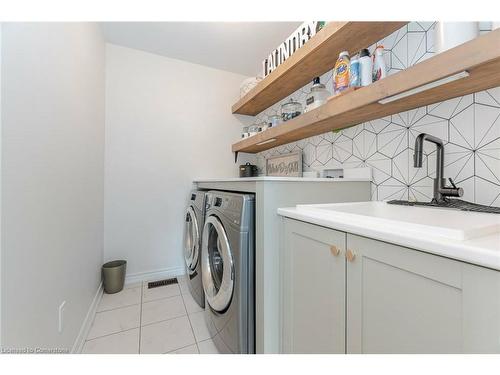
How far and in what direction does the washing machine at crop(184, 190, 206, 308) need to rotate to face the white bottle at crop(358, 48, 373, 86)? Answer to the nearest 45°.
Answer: approximately 135° to its left

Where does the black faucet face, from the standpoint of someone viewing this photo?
facing the viewer and to the left of the viewer

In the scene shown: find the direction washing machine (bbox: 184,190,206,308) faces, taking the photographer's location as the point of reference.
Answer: facing to the left of the viewer

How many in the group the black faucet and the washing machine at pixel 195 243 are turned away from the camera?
0

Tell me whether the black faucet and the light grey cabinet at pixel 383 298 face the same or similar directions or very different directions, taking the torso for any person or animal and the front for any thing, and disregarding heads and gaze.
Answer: same or similar directions

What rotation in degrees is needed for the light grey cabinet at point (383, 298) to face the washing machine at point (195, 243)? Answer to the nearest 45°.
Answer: approximately 45° to its right

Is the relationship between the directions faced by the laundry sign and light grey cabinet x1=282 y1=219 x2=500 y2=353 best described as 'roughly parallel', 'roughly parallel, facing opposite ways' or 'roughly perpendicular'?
roughly parallel

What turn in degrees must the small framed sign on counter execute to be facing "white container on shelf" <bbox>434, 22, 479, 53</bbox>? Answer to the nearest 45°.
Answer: approximately 90° to its left

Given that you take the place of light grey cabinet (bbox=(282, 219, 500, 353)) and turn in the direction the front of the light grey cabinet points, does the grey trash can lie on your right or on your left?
on your right

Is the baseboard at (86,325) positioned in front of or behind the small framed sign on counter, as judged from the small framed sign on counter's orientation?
in front

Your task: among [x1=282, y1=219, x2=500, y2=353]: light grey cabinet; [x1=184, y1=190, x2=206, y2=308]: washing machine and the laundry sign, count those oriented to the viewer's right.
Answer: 0

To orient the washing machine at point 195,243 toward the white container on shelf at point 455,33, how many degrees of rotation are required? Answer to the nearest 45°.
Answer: approximately 135° to its left
